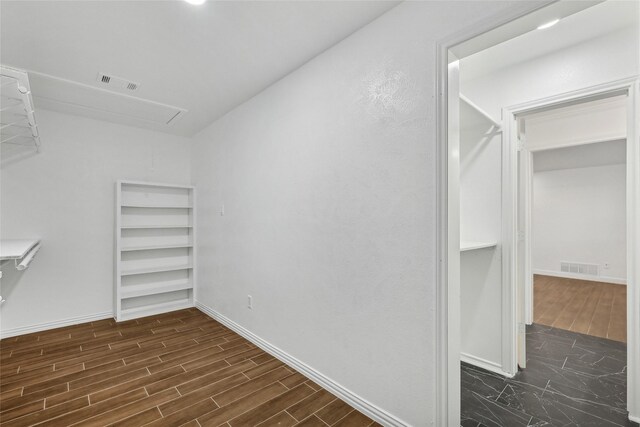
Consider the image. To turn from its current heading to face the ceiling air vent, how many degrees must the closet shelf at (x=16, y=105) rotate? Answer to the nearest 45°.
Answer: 0° — it already faces it

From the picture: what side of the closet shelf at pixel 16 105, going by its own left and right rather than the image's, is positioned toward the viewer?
right
